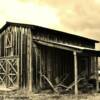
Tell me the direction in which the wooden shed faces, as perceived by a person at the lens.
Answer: facing the viewer and to the left of the viewer
